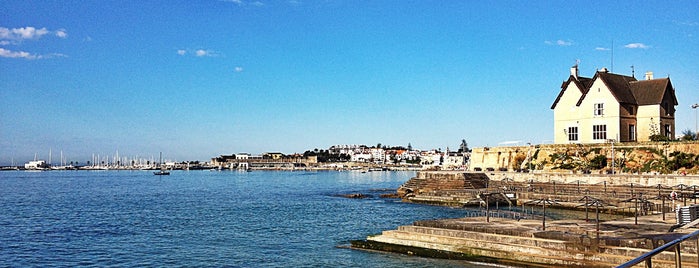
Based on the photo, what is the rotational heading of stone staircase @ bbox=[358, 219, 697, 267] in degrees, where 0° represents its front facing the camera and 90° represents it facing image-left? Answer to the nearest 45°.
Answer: approximately 45°
